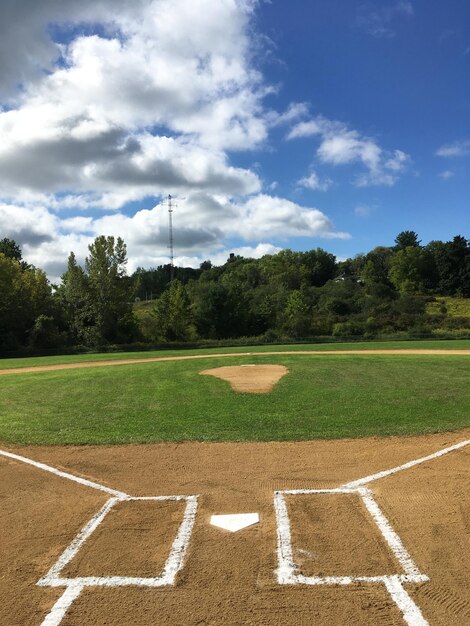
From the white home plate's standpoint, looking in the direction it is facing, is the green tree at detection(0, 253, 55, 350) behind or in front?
in front

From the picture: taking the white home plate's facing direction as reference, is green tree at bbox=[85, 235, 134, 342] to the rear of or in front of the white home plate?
in front

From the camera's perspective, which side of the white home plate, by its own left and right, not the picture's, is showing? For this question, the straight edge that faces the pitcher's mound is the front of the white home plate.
back
